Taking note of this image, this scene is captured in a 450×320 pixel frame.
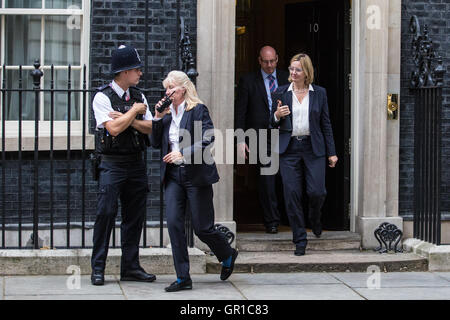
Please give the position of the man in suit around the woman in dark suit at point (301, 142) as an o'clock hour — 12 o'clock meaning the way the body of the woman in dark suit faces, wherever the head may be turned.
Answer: The man in suit is roughly at 5 o'clock from the woman in dark suit.

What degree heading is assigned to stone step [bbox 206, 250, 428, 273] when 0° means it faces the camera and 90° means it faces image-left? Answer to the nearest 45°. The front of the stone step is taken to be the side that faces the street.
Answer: approximately 0°

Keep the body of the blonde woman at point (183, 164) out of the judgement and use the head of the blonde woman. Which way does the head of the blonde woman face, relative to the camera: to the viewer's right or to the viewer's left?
to the viewer's left

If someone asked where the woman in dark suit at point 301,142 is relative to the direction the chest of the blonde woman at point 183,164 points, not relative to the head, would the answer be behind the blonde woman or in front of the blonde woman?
behind

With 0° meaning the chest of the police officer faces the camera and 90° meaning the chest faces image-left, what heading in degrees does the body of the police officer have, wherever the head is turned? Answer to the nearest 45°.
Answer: approximately 315°

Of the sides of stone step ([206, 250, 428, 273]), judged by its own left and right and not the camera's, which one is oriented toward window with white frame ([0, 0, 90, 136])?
right

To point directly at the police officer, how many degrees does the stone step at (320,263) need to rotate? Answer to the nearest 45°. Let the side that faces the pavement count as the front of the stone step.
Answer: approximately 45° to its right

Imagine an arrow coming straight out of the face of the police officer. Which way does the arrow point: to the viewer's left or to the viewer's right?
to the viewer's right

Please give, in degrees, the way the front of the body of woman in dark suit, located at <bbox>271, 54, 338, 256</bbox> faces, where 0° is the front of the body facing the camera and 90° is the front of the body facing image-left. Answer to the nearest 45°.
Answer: approximately 0°
